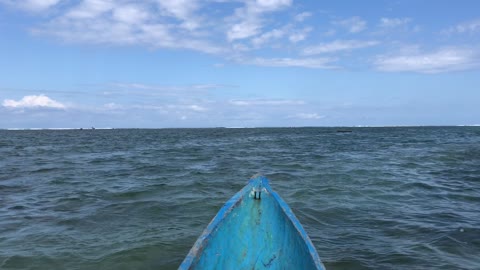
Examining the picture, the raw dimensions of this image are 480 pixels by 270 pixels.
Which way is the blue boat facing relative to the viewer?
away from the camera
